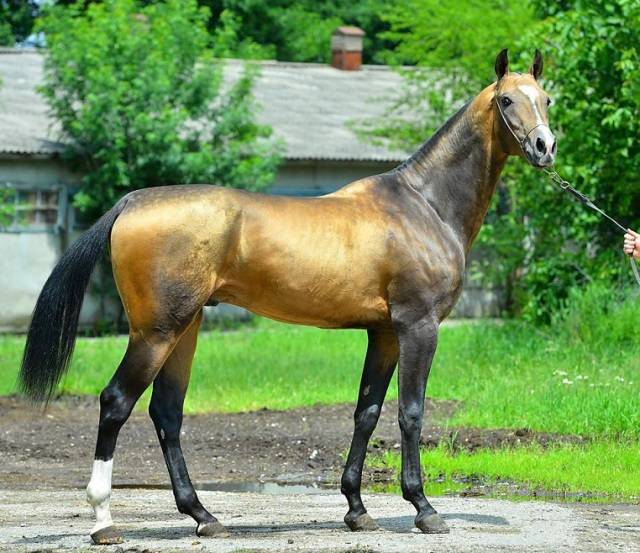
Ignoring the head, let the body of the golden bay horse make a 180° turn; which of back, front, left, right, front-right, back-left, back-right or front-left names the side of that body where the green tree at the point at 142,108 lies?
right

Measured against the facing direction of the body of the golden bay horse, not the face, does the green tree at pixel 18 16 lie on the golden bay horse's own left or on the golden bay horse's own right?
on the golden bay horse's own left

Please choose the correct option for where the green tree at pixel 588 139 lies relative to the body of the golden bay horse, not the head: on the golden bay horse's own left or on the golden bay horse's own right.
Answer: on the golden bay horse's own left

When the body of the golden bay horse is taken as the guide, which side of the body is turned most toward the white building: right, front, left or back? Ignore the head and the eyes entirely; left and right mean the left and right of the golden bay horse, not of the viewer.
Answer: left

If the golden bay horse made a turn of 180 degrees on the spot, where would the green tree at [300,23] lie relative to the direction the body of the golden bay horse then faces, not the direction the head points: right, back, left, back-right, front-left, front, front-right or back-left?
right

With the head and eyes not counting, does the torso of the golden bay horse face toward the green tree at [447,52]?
no

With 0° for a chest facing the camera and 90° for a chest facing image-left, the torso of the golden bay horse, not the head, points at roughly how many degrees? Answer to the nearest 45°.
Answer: approximately 270°
